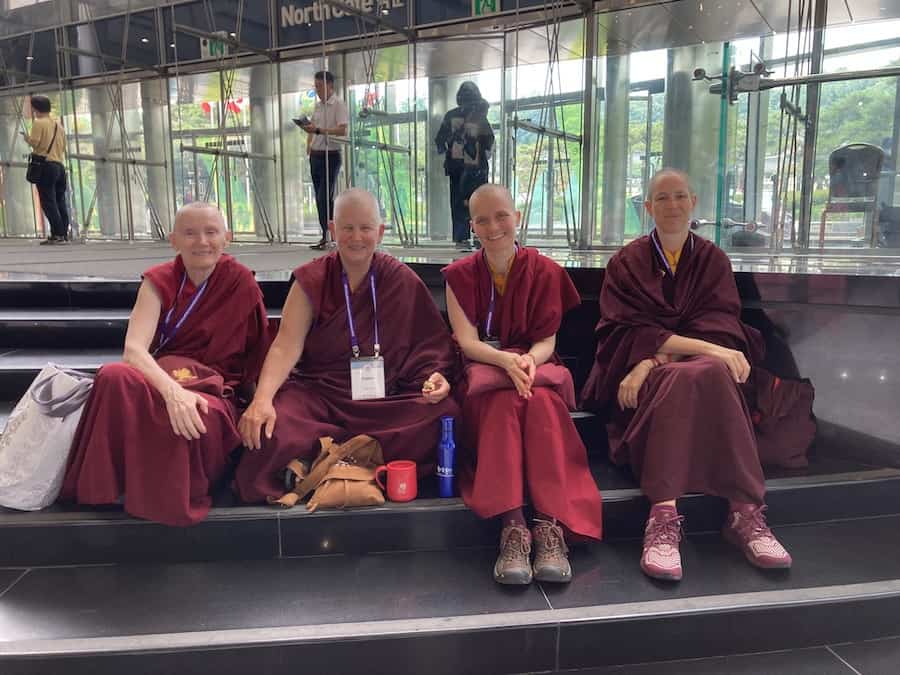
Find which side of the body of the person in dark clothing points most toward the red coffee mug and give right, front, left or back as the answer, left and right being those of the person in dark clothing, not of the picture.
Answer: back

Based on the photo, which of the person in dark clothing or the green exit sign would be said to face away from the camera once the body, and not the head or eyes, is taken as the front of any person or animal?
the person in dark clothing

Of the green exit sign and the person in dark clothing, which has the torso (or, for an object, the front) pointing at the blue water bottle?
the green exit sign

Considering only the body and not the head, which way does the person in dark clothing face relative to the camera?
away from the camera

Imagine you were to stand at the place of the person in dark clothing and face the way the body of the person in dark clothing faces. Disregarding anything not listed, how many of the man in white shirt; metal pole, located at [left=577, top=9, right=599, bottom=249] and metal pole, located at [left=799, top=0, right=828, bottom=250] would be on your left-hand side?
1

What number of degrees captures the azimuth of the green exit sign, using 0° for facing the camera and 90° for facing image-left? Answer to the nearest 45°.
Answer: approximately 0°

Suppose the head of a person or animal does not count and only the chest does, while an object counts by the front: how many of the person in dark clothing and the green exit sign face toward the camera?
1

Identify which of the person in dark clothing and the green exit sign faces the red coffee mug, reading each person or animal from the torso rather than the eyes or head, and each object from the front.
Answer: the green exit sign

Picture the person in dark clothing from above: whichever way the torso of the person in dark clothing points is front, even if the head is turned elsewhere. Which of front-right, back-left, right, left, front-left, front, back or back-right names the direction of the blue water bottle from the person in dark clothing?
back

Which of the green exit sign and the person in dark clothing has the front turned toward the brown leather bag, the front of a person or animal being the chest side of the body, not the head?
the green exit sign
